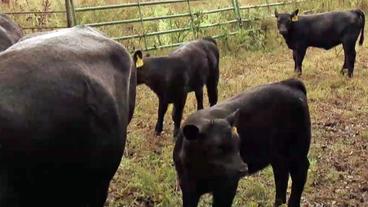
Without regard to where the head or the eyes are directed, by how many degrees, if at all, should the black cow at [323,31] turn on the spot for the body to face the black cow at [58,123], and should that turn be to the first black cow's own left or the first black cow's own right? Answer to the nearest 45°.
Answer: approximately 90° to the first black cow's own left

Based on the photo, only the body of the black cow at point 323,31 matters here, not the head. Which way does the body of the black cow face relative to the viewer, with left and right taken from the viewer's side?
facing to the left of the viewer

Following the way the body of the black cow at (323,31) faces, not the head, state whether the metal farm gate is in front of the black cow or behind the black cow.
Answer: in front

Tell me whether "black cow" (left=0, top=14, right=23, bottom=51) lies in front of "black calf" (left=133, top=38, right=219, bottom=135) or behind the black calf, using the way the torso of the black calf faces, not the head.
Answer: in front

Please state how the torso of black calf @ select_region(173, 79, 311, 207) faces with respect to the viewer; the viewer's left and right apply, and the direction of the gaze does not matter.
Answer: facing the viewer and to the left of the viewer

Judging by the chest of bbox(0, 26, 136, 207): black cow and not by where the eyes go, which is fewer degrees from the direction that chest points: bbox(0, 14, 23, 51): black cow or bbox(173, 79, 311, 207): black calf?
the black cow

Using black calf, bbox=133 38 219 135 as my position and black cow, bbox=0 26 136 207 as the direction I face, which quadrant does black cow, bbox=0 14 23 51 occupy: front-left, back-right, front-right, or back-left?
front-right

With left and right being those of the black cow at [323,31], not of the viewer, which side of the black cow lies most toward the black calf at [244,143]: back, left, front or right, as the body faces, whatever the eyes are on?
left
